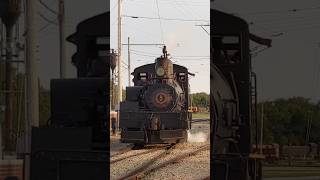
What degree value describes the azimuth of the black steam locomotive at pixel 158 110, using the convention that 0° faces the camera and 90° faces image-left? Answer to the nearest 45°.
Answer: approximately 0°
